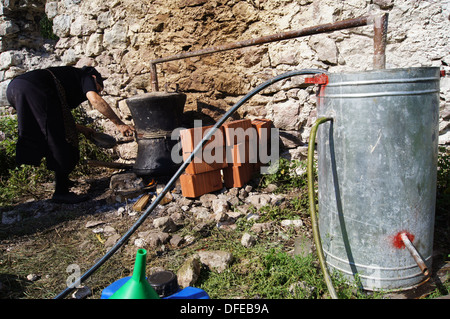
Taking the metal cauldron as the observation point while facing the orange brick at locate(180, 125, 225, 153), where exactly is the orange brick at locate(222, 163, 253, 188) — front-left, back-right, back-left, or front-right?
front-left

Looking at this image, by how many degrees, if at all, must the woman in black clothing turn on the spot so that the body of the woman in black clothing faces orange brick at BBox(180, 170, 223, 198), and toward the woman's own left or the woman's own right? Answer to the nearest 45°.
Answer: approximately 45° to the woman's own right

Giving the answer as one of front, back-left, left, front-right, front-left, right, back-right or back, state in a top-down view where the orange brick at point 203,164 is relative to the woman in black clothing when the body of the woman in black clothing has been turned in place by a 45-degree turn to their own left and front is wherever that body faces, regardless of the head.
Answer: right

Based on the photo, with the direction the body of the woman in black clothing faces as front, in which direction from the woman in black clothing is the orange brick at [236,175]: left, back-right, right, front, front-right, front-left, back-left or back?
front-right

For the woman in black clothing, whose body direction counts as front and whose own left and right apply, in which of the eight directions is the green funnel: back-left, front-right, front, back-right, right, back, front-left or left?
right

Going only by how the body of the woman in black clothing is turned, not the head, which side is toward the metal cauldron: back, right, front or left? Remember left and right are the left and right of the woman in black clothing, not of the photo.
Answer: front

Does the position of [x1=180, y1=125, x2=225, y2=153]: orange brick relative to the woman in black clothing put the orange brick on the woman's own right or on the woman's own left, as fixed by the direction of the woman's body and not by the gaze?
on the woman's own right

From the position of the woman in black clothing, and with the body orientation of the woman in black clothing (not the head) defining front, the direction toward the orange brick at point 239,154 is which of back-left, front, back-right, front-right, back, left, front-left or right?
front-right

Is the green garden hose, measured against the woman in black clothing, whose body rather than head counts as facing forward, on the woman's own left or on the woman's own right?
on the woman's own right

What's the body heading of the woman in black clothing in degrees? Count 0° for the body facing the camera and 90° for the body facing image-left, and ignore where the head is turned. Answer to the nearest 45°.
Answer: approximately 270°
